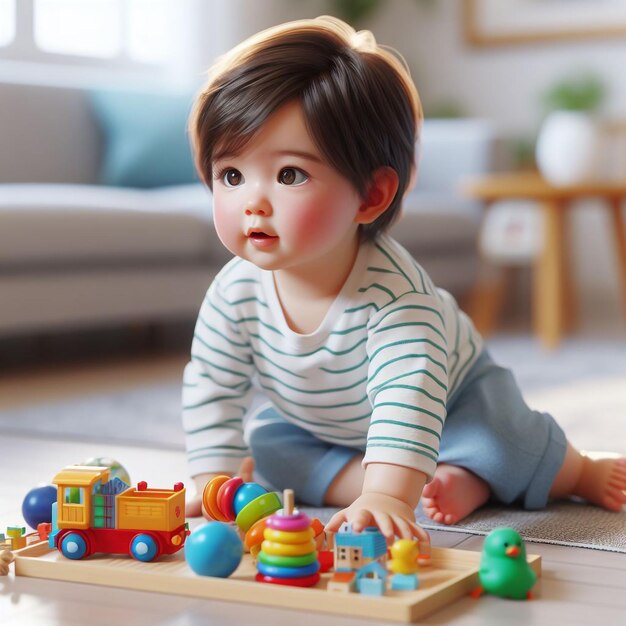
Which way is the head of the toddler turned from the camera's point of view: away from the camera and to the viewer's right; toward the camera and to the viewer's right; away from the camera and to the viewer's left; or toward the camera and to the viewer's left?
toward the camera and to the viewer's left

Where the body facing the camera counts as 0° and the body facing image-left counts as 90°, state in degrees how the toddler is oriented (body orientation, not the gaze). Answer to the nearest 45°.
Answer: approximately 45°

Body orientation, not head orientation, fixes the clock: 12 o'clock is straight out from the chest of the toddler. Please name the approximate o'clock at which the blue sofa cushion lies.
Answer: The blue sofa cushion is roughly at 4 o'clock from the toddler.

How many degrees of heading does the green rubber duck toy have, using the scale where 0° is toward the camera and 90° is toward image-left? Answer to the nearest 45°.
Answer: approximately 315°
